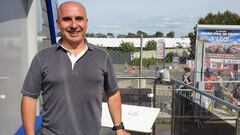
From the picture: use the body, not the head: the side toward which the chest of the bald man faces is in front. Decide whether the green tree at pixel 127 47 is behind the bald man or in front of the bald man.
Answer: behind

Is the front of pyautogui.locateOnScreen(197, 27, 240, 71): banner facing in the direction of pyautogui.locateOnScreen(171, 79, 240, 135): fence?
yes

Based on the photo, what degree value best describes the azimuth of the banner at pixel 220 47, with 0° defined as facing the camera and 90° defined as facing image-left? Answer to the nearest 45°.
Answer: approximately 0°

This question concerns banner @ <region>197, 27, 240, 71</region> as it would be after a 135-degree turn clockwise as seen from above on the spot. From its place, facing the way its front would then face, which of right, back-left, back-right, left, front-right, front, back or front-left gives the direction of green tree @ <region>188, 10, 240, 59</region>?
front-right

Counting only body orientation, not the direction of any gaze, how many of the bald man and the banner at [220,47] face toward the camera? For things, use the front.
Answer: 2

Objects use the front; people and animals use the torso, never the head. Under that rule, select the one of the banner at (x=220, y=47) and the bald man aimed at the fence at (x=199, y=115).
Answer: the banner

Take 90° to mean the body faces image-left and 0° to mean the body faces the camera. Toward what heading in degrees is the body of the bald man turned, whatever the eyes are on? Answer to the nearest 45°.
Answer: approximately 0°
